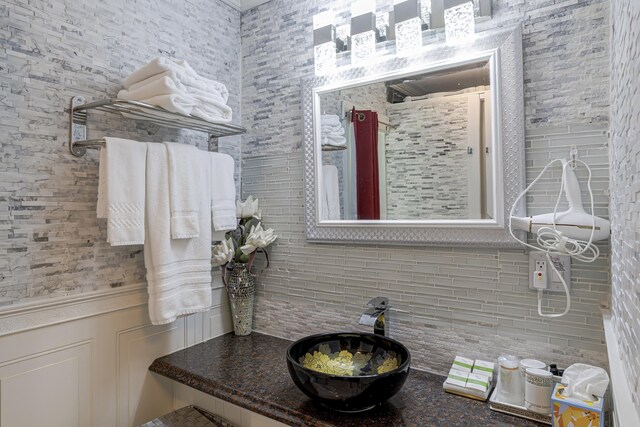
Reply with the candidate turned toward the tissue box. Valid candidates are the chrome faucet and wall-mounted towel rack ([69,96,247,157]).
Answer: the wall-mounted towel rack

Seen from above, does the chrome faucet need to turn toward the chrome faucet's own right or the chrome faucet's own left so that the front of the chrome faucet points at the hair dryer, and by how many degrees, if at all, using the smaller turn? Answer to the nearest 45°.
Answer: approximately 90° to the chrome faucet's own left

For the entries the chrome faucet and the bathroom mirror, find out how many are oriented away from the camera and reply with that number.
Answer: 0

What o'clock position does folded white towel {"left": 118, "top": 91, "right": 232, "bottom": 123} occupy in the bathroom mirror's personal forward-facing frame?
The folded white towel is roughly at 1 o'clock from the bathroom mirror.

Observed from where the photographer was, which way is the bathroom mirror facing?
facing the viewer and to the left of the viewer

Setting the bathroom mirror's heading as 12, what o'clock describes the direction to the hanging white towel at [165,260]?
The hanging white towel is roughly at 1 o'clock from the bathroom mirror.

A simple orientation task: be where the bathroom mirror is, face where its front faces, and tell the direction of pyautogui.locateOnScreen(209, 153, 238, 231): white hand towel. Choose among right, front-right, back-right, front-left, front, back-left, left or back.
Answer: front-right

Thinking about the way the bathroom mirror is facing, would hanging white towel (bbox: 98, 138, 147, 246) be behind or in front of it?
in front

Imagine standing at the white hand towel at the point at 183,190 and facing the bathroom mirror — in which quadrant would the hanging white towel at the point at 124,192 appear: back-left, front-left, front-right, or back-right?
back-right

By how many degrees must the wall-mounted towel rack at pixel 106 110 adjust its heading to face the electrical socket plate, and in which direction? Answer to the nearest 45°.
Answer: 0° — it already faces it

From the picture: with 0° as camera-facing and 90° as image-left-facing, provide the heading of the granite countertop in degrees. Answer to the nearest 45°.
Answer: approximately 45°
